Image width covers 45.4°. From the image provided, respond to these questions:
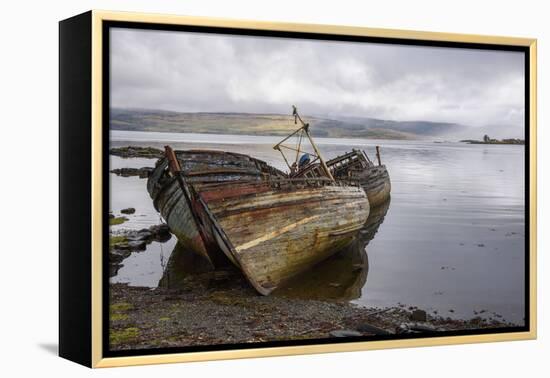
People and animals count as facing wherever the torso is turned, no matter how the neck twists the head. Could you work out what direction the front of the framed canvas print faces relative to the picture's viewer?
facing the viewer and to the right of the viewer

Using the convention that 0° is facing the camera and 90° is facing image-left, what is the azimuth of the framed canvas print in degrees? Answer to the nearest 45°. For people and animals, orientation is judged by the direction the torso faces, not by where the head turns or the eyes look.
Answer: approximately 315°
